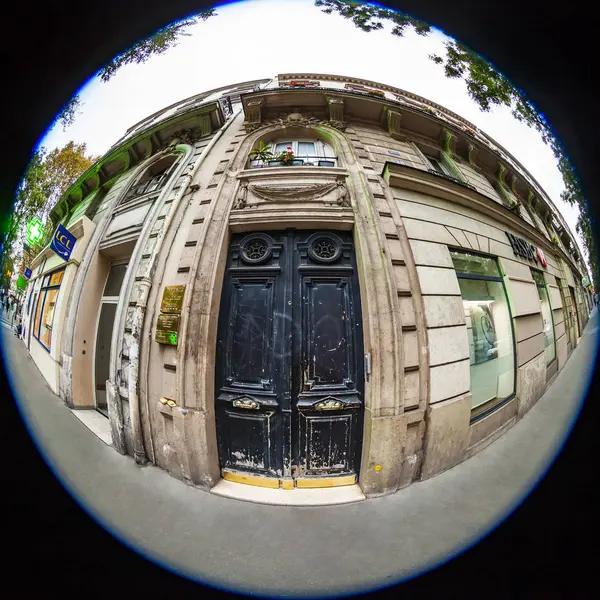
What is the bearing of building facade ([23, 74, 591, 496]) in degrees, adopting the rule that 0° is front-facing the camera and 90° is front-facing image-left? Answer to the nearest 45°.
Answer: approximately 0°
